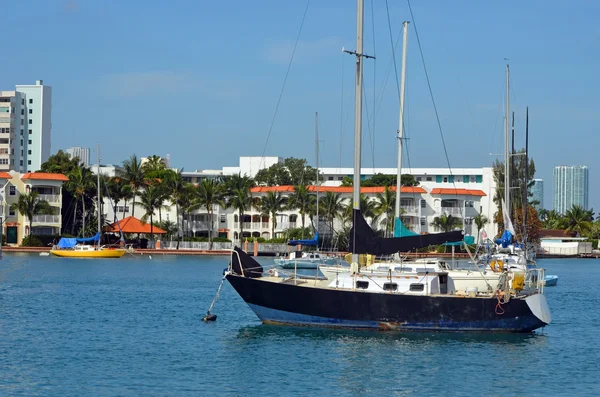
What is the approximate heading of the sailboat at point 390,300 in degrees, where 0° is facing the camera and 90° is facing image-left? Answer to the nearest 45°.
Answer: approximately 90°
